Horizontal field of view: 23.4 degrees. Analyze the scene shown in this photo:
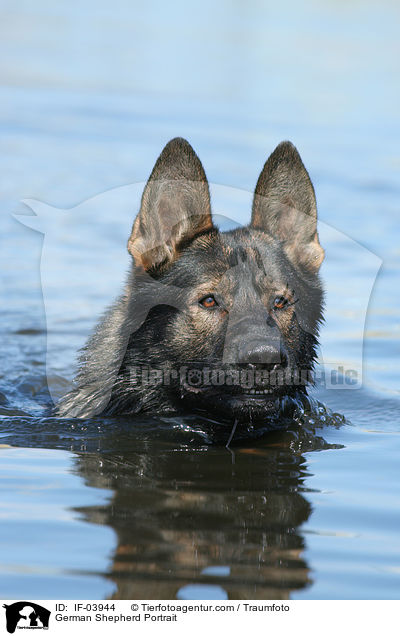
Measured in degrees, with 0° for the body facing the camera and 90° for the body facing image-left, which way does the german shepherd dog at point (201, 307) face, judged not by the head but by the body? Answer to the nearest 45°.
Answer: approximately 315°
